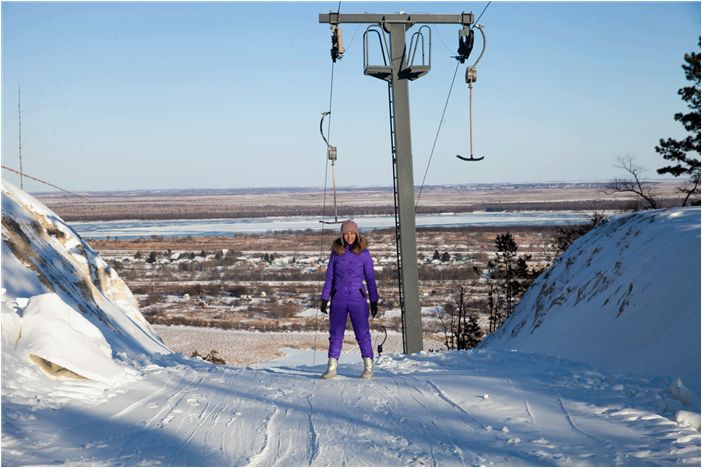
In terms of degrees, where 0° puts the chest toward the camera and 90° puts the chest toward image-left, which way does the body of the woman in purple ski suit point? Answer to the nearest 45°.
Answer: approximately 0°

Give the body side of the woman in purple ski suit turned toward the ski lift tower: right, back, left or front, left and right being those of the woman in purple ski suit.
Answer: back
